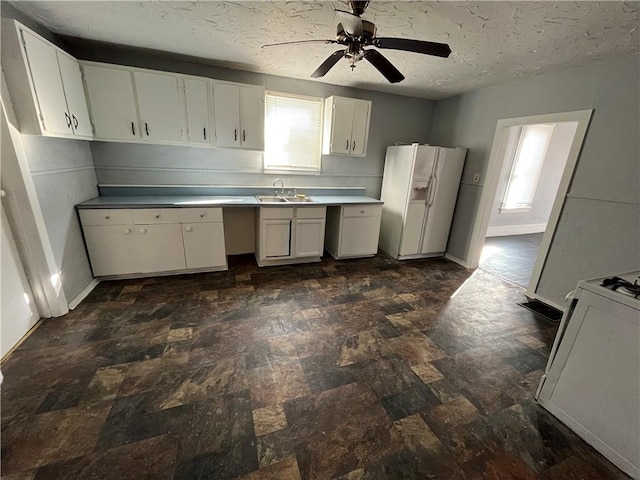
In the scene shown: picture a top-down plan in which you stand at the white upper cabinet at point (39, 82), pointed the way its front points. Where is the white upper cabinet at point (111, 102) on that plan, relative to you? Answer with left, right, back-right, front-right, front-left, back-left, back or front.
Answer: left

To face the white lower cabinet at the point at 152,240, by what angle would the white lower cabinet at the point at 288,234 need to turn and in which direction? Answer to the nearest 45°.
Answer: approximately 90° to its right

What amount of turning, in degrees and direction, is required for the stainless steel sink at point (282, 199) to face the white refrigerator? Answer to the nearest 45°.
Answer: approximately 90° to its left

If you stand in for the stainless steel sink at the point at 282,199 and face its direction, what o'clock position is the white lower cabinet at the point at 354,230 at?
The white lower cabinet is roughly at 9 o'clock from the stainless steel sink.

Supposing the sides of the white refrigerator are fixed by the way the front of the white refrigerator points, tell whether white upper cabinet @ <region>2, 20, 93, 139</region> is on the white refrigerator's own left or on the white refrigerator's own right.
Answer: on the white refrigerator's own right

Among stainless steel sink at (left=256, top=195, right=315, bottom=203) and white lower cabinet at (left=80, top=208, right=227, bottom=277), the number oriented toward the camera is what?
2

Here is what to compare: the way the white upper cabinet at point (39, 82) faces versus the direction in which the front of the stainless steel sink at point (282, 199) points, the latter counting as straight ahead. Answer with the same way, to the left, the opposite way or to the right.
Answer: to the left

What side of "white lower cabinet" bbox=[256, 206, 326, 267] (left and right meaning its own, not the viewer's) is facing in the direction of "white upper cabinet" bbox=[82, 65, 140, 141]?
right

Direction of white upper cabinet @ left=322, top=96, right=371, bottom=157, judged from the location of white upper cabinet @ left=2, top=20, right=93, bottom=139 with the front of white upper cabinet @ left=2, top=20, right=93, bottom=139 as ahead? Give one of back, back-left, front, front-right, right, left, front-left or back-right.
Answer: front-left

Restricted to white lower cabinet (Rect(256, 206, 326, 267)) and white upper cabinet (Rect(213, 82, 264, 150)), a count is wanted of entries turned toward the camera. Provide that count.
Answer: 2

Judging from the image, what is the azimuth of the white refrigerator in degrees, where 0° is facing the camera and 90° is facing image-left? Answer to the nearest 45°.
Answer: approximately 315°

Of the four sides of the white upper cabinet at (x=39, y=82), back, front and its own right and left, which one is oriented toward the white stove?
front
